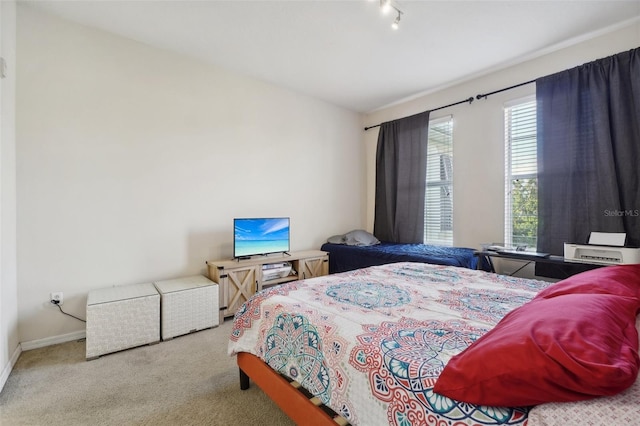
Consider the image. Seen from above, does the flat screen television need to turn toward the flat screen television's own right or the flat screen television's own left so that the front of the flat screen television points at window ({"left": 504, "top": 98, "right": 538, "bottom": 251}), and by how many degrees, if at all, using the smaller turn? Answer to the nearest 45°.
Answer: approximately 45° to the flat screen television's own left

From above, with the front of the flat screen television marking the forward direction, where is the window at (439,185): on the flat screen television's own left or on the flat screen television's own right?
on the flat screen television's own left

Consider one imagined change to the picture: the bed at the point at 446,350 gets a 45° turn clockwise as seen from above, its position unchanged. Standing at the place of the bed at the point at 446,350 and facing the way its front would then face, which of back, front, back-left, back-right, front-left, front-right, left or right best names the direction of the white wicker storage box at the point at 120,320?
left

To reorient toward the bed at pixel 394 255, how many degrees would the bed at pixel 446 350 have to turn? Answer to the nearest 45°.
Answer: approximately 45° to its right

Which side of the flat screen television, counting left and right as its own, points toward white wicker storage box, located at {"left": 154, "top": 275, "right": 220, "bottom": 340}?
right

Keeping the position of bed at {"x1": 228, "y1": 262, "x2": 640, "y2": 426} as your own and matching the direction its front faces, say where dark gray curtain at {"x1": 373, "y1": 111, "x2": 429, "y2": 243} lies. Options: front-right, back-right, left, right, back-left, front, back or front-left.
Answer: front-right

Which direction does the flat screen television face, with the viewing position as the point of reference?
facing the viewer and to the right of the viewer

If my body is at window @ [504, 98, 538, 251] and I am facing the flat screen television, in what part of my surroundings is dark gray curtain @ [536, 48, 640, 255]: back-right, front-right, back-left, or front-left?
back-left

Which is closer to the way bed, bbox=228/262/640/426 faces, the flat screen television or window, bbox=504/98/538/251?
the flat screen television

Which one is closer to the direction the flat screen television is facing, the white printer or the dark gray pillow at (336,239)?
the white printer

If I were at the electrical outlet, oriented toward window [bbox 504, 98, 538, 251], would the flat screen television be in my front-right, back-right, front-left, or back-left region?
front-left

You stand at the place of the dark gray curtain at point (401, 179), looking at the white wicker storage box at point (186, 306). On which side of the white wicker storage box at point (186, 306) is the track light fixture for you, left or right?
left

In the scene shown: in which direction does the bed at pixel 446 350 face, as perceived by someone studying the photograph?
facing away from the viewer and to the left of the viewer

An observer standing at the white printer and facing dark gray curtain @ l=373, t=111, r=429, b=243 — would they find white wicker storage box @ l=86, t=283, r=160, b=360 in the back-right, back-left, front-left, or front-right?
front-left

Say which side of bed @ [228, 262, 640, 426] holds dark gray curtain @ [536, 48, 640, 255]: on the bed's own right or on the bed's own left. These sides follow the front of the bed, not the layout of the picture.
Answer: on the bed's own right

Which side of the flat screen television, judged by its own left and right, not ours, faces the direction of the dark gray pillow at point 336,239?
left
